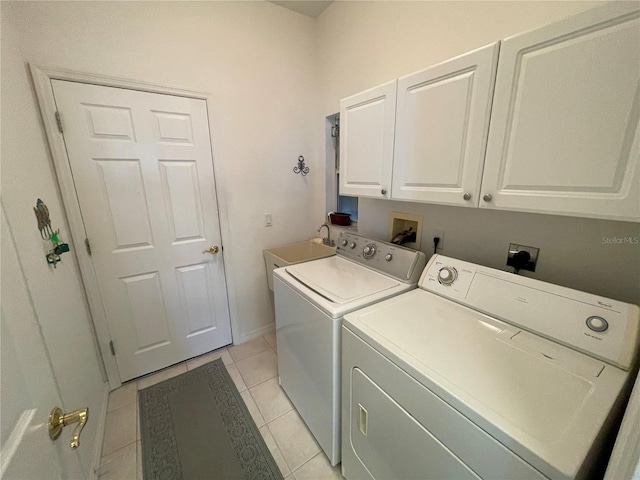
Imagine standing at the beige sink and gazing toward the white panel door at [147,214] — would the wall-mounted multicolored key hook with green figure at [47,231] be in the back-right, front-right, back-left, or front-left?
front-left

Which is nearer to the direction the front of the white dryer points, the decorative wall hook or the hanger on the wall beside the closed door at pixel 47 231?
the hanger on the wall beside the closed door

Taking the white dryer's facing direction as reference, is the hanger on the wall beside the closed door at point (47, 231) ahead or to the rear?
ahead

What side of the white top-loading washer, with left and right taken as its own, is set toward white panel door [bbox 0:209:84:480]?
front

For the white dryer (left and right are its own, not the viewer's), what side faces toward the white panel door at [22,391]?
front

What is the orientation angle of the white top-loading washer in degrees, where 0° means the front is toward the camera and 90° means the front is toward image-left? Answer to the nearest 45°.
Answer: approximately 45°

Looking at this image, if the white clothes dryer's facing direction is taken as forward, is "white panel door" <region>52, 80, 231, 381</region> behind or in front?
in front

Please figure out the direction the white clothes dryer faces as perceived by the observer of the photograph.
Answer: facing the viewer and to the left of the viewer
